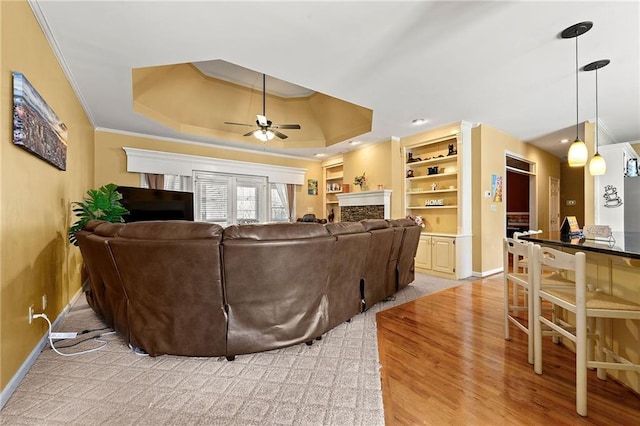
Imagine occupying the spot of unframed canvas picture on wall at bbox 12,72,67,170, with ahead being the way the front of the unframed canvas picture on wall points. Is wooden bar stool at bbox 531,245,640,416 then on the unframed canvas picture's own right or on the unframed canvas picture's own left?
on the unframed canvas picture's own right

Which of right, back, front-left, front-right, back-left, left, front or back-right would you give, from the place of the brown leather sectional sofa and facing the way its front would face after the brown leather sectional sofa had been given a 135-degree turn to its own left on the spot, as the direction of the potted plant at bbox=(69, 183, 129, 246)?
right

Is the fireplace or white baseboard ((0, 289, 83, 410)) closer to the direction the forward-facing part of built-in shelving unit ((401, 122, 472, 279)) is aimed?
the white baseboard

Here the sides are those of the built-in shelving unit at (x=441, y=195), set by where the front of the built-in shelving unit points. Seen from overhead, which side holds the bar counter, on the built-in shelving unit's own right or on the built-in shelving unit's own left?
on the built-in shelving unit's own left

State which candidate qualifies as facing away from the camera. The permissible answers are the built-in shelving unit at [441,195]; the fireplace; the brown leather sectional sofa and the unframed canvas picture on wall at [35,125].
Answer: the brown leather sectional sofa

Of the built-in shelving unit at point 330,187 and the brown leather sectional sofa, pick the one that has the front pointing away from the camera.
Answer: the brown leather sectional sofa

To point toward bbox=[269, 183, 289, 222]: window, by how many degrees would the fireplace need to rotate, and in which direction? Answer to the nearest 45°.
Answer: approximately 45° to its right

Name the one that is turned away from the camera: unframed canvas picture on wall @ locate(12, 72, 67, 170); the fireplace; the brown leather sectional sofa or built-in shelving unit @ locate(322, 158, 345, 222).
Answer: the brown leather sectional sofa

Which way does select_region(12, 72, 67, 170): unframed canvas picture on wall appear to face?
to the viewer's right

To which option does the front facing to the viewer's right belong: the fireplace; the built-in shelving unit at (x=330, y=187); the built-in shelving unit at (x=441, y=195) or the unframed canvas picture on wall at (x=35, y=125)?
the unframed canvas picture on wall

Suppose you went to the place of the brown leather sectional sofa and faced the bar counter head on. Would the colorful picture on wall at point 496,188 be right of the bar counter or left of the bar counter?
left

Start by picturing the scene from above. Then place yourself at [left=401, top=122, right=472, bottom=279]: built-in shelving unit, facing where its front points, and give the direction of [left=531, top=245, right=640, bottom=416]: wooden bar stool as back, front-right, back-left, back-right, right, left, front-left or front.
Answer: front-left

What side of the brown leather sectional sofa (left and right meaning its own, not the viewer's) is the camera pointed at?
back
